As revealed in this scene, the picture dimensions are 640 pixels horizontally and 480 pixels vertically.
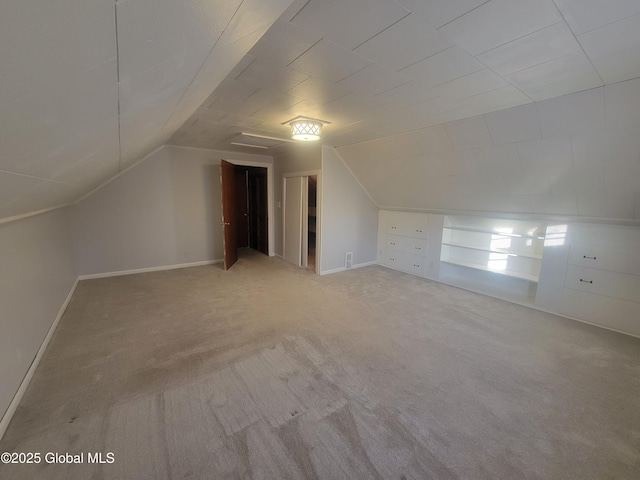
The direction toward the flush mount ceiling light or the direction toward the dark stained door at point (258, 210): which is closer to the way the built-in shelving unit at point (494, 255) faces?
the flush mount ceiling light

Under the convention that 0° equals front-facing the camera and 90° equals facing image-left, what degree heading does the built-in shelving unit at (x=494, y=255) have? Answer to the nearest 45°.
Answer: approximately 45°

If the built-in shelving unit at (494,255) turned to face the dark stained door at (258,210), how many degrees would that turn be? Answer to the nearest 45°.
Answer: approximately 45° to its right

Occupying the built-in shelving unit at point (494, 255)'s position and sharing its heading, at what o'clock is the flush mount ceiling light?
The flush mount ceiling light is roughly at 12 o'clock from the built-in shelving unit.

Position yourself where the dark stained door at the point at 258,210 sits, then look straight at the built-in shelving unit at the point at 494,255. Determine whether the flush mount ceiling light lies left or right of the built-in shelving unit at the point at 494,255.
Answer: right

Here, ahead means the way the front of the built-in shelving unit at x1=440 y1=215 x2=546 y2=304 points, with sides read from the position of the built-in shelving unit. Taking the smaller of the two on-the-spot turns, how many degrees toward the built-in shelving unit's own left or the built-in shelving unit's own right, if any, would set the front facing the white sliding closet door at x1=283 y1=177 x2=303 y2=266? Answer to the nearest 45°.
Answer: approximately 45° to the built-in shelving unit's own right

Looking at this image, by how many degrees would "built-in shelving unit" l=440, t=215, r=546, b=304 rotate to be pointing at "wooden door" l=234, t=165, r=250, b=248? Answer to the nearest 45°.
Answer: approximately 45° to its right

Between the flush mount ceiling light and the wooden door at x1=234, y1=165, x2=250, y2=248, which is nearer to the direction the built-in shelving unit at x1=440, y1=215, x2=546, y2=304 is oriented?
the flush mount ceiling light
